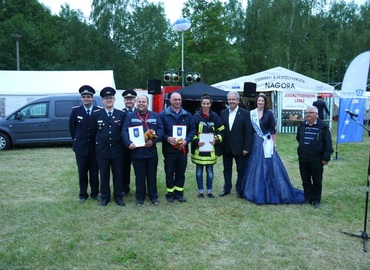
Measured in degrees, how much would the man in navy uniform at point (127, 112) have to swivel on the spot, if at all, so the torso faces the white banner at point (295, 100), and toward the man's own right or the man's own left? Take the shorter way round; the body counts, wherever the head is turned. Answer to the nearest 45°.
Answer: approximately 135° to the man's own left

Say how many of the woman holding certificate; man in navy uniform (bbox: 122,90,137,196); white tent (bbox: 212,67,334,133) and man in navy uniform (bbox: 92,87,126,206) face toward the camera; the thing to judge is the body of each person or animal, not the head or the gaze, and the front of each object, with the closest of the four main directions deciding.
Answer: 4

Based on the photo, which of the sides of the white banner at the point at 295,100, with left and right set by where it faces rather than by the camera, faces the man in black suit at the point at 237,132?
front

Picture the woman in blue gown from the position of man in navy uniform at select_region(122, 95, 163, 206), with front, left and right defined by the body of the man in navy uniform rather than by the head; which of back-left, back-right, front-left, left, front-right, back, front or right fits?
left

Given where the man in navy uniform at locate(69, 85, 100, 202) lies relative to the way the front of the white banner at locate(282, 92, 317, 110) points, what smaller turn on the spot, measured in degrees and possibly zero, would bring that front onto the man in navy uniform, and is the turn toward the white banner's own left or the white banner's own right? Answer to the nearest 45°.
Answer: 0° — it already faces them

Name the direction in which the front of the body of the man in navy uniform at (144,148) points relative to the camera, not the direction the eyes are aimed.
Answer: toward the camera

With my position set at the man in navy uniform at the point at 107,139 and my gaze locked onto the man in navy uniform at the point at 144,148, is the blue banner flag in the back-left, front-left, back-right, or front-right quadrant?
front-left

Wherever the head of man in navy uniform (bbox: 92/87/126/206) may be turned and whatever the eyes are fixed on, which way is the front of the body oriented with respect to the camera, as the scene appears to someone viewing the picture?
toward the camera

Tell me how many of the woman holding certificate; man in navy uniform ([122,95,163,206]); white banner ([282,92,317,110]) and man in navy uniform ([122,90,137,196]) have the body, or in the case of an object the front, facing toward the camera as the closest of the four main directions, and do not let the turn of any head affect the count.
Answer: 4

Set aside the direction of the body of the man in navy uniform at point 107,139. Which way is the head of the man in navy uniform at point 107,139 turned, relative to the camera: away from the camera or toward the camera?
toward the camera

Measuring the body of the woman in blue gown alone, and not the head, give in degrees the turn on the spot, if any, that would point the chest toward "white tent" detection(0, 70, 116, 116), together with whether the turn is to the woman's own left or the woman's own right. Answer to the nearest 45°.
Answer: approximately 90° to the woman's own right

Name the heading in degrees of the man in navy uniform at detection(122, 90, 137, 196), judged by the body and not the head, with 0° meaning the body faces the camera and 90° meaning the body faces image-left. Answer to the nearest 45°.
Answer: approximately 0°
